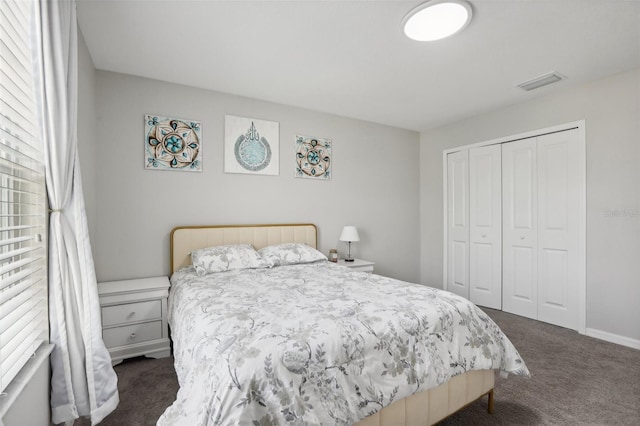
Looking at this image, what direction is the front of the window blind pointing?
to the viewer's right

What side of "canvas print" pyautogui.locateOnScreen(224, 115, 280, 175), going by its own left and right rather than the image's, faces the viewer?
front

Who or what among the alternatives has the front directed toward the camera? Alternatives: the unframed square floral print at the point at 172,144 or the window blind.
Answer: the unframed square floral print

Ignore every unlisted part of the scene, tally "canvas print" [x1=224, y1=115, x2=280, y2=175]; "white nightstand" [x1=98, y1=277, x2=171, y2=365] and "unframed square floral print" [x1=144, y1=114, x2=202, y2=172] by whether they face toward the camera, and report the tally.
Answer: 3

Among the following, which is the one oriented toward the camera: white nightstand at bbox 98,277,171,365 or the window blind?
the white nightstand

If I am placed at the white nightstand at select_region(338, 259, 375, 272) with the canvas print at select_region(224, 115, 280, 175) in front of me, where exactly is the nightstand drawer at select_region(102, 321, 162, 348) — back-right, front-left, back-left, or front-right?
front-left

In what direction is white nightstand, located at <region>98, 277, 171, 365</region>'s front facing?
toward the camera

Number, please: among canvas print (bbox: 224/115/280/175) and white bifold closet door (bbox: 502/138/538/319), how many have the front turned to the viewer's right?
0

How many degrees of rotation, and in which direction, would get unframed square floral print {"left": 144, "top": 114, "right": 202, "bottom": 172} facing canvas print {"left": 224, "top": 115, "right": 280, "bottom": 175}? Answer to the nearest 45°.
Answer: approximately 90° to its left

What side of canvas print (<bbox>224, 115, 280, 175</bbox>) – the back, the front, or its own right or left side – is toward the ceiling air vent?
left

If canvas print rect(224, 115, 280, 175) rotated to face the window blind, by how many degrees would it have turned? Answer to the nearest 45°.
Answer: approximately 45° to its right

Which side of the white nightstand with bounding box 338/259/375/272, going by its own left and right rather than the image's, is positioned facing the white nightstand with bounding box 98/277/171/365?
right

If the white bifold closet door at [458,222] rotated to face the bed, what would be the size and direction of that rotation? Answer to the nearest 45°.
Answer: approximately 45° to its left

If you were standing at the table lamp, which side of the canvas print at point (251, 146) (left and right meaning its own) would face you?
left

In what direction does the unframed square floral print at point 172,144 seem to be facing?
toward the camera

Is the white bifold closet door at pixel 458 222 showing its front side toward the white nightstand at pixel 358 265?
yes

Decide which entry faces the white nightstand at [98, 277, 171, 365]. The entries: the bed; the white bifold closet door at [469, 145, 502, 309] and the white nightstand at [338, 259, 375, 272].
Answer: the white bifold closet door
